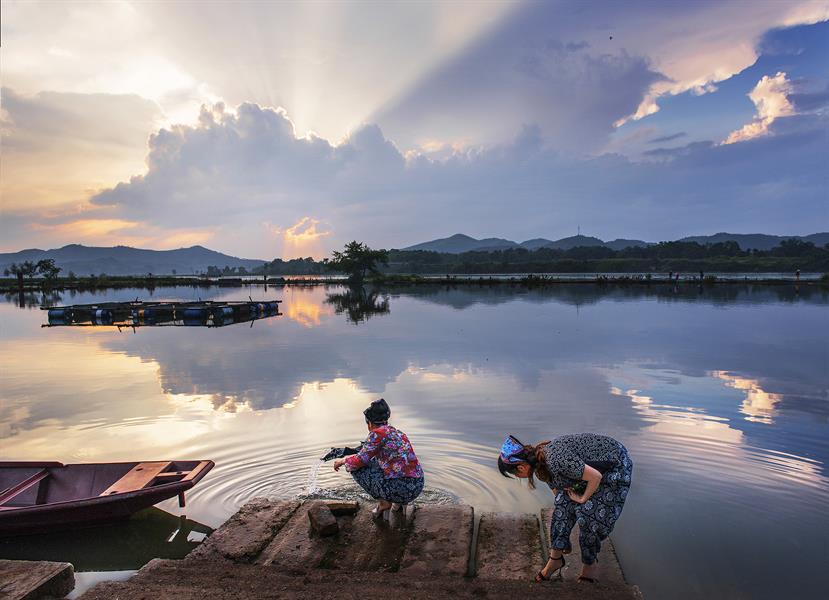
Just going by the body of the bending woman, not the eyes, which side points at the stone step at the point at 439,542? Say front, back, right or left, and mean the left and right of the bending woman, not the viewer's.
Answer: front

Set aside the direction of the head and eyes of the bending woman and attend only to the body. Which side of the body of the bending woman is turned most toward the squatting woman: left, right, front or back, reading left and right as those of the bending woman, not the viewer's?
front

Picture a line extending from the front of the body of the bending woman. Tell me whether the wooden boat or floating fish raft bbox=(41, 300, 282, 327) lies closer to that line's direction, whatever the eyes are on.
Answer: the wooden boat

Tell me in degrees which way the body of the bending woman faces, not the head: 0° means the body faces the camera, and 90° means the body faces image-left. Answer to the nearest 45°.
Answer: approximately 90°

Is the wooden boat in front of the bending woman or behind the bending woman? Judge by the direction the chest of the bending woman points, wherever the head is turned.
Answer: in front

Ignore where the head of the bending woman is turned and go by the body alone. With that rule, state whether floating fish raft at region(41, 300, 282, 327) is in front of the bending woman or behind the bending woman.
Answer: in front

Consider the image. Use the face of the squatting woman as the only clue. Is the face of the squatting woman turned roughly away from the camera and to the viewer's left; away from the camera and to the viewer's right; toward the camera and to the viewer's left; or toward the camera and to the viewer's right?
away from the camera and to the viewer's left
